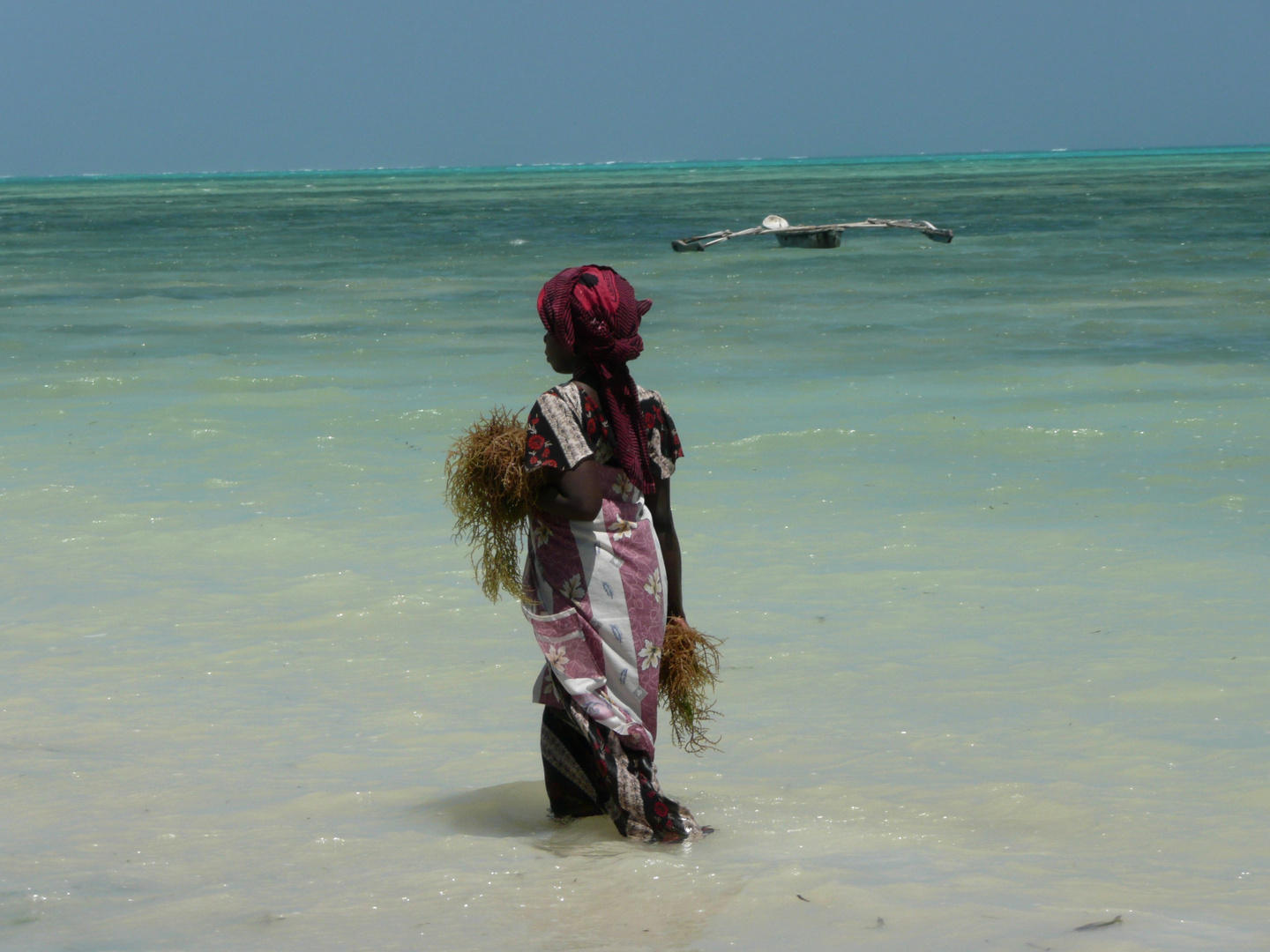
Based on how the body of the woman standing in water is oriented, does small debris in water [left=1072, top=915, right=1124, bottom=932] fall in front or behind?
behind

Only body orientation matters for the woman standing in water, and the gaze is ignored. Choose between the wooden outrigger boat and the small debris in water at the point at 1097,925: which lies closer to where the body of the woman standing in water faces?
the wooden outrigger boat

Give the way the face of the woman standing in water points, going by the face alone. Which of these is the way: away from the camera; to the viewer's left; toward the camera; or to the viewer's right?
to the viewer's left

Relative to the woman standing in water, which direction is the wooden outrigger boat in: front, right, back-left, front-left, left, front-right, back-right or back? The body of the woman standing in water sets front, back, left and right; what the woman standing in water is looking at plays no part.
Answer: front-right

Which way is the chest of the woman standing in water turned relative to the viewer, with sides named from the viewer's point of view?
facing away from the viewer and to the left of the viewer
